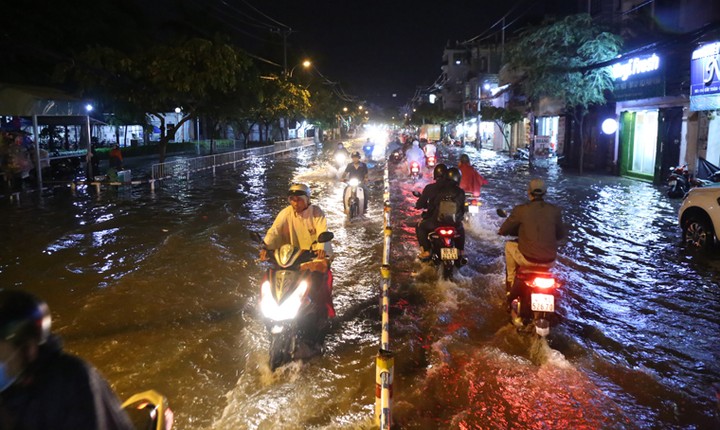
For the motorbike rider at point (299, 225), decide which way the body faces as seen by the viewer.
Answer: toward the camera

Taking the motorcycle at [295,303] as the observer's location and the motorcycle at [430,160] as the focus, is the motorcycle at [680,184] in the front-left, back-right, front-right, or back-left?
front-right

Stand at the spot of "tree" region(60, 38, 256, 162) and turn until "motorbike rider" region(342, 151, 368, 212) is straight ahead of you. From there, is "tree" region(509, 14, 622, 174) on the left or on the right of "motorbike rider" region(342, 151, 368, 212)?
left

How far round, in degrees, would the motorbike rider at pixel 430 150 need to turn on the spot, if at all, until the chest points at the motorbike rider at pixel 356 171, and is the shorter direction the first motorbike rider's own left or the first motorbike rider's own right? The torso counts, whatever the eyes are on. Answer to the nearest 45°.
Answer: approximately 180°

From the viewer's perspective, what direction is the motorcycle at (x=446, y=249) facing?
away from the camera

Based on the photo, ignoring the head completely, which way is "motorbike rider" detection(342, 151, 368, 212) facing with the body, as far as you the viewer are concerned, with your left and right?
facing the viewer

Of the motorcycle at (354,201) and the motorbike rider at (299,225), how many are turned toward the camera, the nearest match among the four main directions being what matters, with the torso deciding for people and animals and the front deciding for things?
2

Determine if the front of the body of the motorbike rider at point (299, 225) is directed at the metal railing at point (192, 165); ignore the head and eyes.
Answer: no

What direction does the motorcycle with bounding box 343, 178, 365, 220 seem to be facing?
toward the camera

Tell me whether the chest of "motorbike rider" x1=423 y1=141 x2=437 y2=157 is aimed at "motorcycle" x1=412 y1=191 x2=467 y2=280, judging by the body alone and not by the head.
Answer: no

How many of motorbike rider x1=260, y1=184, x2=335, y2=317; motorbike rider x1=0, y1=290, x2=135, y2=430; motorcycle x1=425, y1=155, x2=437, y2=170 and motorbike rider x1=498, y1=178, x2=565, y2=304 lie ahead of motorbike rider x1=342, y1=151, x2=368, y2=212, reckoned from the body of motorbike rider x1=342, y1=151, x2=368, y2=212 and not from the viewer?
3

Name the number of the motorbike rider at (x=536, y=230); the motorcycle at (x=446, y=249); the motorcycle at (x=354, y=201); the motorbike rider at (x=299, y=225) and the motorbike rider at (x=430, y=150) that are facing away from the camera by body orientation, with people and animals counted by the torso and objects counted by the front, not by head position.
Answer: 3

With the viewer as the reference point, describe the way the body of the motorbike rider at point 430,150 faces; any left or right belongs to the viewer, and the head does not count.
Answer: facing away from the viewer

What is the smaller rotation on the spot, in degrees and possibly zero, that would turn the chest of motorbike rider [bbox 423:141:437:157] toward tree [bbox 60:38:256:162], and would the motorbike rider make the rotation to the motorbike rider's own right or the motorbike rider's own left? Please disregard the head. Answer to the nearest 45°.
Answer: approximately 90° to the motorbike rider's own left

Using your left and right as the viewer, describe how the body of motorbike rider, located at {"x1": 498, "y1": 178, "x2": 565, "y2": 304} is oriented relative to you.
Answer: facing away from the viewer

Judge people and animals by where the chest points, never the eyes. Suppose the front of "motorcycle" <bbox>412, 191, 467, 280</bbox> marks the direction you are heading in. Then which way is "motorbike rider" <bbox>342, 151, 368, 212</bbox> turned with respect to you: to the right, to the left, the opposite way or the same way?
the opposite way

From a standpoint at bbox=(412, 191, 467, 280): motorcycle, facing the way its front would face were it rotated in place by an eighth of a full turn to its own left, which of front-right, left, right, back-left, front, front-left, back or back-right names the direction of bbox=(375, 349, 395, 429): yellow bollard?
back-left

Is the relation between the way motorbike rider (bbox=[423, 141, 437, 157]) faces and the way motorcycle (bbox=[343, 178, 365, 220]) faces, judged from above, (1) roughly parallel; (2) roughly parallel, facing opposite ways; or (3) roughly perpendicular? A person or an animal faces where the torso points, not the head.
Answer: roughly parallel, facing opposite ways

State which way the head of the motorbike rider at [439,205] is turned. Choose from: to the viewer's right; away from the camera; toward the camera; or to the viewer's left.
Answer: away from the camera
